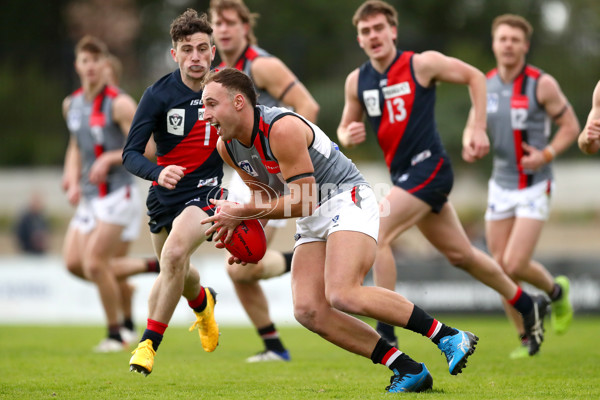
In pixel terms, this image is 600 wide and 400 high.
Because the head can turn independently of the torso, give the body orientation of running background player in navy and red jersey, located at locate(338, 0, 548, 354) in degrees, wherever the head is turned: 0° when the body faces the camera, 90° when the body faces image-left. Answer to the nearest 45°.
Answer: approximately 45°

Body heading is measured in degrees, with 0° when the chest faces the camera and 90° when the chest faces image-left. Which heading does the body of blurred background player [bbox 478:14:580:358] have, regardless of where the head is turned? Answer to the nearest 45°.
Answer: approximately 45°

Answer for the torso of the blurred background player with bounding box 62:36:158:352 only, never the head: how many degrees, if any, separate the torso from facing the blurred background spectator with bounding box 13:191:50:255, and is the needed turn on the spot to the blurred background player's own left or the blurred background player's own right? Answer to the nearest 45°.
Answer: approximately 135° to the blurred background player's own right

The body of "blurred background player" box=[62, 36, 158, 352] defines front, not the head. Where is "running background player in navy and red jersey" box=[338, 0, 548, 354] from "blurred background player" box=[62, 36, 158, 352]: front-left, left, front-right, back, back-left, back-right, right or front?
left

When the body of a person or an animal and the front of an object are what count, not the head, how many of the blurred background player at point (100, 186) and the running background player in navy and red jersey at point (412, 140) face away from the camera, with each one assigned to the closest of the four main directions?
0

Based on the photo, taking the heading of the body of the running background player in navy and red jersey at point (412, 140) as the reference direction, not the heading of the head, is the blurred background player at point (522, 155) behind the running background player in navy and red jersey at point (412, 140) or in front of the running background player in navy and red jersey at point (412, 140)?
behind

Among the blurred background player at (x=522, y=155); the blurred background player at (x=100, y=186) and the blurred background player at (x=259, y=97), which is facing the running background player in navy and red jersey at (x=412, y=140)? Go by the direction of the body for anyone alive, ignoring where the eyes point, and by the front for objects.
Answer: the blurred background player at (x=522, y=155)

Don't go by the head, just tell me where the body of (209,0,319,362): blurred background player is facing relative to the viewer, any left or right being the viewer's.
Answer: facing the viewer and to the left of the viewer

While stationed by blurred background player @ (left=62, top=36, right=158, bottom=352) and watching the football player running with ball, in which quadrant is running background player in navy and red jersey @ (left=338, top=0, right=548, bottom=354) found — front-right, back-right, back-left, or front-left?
front-left

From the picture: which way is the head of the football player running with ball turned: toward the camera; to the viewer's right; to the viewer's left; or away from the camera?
to the viewer's left

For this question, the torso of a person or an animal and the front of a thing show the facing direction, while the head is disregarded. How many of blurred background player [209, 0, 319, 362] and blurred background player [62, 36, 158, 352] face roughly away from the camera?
0
